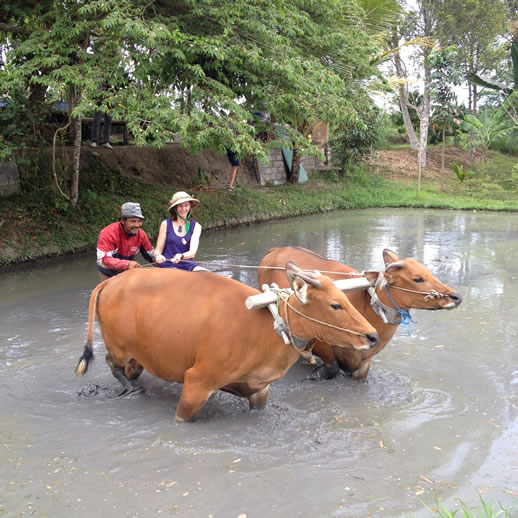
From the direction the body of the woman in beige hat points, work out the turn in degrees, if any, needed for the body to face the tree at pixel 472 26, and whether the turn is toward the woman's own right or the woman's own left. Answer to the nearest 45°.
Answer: approximately 90° to the woman's own left

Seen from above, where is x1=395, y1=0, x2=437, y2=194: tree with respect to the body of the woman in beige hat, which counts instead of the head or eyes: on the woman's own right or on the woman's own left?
on the woman's own left

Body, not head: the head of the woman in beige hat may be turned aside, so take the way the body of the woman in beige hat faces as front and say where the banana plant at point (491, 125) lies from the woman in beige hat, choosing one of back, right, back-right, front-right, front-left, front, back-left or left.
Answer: left

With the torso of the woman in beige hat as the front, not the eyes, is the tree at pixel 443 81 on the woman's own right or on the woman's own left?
on the woman's own left

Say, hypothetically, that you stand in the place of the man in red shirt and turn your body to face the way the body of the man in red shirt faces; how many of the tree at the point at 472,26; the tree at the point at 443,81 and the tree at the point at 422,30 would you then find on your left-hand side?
3

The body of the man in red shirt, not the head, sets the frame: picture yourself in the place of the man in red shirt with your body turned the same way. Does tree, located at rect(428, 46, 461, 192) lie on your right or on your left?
on your left

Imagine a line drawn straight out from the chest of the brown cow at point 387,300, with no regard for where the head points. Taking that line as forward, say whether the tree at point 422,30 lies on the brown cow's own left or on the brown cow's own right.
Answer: on the brown cow's own left

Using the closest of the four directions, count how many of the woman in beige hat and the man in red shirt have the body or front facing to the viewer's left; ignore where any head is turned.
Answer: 0

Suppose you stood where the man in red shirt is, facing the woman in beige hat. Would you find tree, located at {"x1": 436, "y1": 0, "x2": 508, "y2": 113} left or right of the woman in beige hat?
left

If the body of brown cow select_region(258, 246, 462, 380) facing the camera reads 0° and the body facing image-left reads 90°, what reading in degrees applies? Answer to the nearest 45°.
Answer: approximately 270°

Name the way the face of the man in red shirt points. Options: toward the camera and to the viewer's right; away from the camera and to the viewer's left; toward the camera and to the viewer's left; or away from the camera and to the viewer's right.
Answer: toward the camera and to the viewer's right
